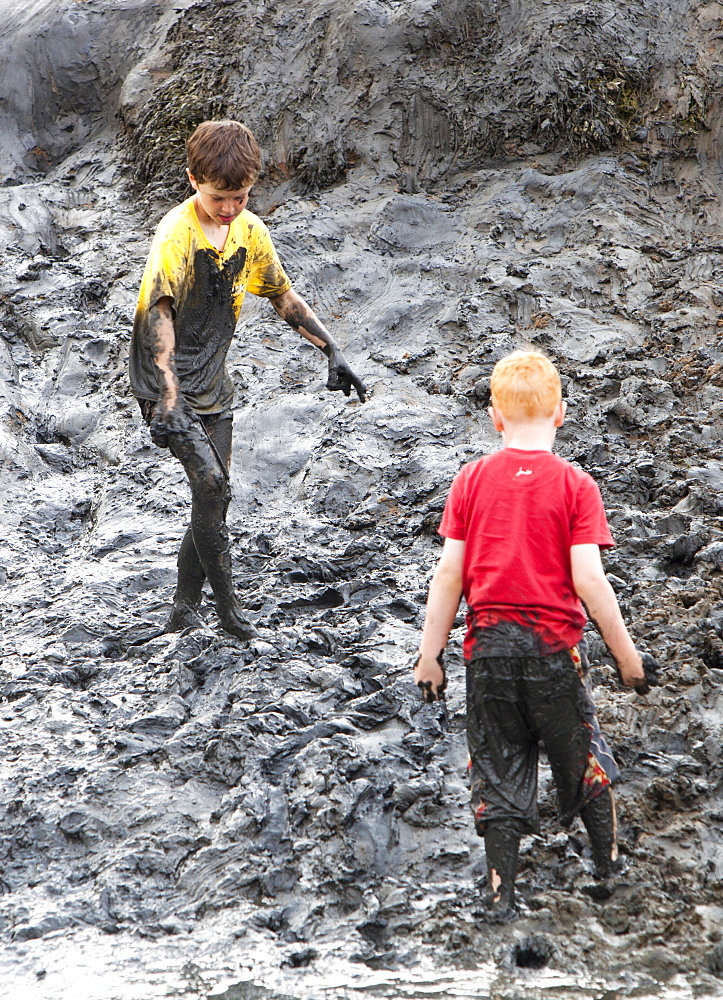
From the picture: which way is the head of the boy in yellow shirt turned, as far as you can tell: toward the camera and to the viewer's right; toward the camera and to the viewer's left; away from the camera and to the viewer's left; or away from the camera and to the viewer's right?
toward the camera and to the viewer's right

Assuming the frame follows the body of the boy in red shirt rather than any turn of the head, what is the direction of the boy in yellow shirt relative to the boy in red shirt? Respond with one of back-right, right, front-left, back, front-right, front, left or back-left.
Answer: front-left

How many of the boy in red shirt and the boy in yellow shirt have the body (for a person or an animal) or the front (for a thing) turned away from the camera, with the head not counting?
1

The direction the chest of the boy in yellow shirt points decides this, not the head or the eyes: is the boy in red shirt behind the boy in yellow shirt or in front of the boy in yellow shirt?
in front

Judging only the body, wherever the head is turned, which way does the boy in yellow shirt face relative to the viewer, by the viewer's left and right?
facing the viewer and to the right of the viewer

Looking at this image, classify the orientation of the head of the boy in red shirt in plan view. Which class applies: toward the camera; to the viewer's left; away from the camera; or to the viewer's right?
away from the camera

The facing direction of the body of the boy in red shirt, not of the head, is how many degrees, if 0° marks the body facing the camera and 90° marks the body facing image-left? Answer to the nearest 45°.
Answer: approximately 180°

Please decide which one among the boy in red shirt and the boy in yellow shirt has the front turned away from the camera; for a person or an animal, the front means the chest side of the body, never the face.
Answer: the boy in red shirt
